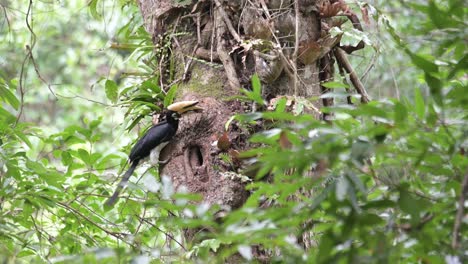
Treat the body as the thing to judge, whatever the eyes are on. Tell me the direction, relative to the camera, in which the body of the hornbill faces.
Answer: to the viewer's right

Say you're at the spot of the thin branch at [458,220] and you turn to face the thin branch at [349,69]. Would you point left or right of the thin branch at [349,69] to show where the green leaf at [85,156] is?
left
